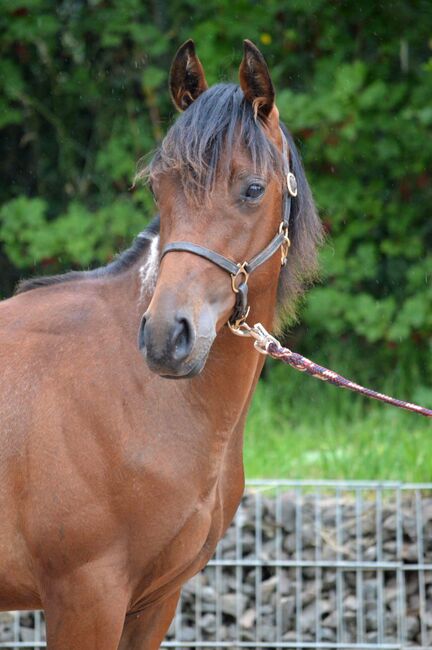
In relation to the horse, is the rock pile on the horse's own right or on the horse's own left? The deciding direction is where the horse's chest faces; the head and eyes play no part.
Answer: on the horse's own left

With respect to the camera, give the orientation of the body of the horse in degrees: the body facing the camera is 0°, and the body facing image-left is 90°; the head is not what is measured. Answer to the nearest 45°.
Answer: approximately 315°
